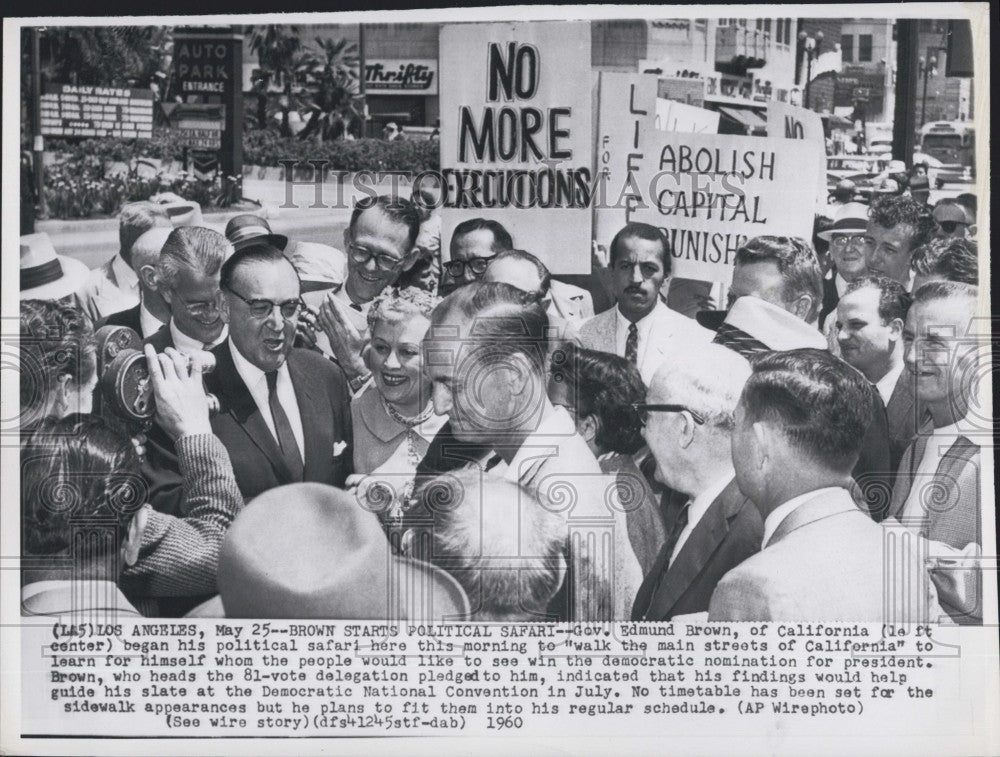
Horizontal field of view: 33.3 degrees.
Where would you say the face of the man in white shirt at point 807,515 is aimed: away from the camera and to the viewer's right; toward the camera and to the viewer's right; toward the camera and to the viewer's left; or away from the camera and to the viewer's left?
away from the camera and to the viewer's left

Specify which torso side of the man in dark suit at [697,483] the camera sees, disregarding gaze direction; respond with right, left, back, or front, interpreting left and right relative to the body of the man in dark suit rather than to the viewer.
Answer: left

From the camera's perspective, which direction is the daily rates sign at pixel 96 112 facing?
toward the camera

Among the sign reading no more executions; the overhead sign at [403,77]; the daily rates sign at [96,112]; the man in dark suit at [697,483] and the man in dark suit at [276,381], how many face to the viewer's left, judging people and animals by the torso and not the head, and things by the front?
1

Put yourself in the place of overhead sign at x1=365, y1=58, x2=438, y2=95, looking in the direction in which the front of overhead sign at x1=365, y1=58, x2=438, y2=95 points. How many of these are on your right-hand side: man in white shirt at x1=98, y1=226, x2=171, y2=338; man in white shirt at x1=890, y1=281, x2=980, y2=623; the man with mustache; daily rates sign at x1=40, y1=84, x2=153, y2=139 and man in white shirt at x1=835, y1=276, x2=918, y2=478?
2

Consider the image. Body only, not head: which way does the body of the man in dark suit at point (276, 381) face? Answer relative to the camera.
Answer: toward the camera

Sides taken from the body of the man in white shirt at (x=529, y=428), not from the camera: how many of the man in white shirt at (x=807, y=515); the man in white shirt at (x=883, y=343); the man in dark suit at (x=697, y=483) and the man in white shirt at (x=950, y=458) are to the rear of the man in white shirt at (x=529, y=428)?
4

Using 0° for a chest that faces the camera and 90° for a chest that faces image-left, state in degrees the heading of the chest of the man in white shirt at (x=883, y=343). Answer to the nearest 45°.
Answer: approximately 45°

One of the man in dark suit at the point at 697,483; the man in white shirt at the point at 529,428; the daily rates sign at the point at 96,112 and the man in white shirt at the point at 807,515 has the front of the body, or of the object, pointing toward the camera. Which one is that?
the daily rates sign

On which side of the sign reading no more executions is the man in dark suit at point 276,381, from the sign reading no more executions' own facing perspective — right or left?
on its right

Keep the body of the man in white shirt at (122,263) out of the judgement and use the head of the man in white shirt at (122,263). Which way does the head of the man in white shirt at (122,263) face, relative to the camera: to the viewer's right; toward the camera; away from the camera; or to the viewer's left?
to the viewer's right

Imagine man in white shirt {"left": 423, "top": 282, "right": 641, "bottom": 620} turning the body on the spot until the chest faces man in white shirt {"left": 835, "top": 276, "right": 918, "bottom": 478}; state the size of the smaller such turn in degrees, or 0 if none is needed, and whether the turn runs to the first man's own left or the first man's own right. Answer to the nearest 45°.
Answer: approximately 180°
